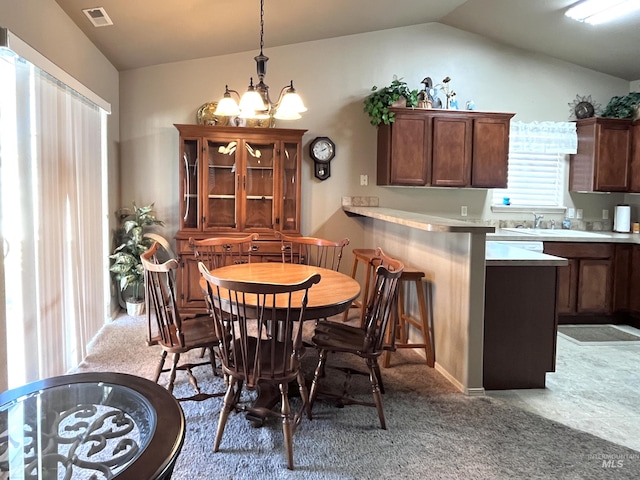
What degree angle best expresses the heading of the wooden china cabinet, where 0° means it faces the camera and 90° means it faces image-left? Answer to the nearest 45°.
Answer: approximately 0°

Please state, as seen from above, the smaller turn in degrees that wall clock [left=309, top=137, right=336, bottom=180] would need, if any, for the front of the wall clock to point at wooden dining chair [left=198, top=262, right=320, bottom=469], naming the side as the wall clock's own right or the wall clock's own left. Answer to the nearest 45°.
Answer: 0° — it already faces it

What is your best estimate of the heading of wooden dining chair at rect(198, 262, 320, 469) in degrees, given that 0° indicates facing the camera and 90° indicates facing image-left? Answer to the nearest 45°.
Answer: approximately 180°

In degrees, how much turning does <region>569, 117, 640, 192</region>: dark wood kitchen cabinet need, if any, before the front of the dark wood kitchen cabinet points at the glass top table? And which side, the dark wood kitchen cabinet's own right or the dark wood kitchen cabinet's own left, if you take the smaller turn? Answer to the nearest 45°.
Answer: approximately 45° to the dark wood kitchen cabinet's own right

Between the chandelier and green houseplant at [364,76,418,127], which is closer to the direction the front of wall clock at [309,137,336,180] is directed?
the chandelier

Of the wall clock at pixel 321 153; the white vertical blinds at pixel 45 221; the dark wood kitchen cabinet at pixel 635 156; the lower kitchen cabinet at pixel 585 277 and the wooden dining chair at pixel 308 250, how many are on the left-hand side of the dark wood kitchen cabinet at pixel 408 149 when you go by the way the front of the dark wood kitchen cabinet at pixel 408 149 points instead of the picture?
2

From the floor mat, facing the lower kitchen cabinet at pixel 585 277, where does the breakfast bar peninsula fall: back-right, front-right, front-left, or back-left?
back-left

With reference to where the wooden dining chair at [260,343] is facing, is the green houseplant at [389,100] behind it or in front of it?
in front

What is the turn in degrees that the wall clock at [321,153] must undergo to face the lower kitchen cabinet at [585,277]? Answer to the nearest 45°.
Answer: approximately 90° to its left

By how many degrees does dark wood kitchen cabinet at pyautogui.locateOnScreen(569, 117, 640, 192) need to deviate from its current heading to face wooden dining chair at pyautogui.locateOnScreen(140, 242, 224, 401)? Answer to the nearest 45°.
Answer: approximately 90° to its right

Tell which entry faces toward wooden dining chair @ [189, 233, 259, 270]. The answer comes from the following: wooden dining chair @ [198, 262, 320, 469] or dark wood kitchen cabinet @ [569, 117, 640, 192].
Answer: wooden dining chair @ [198, 262, 320, 469]
